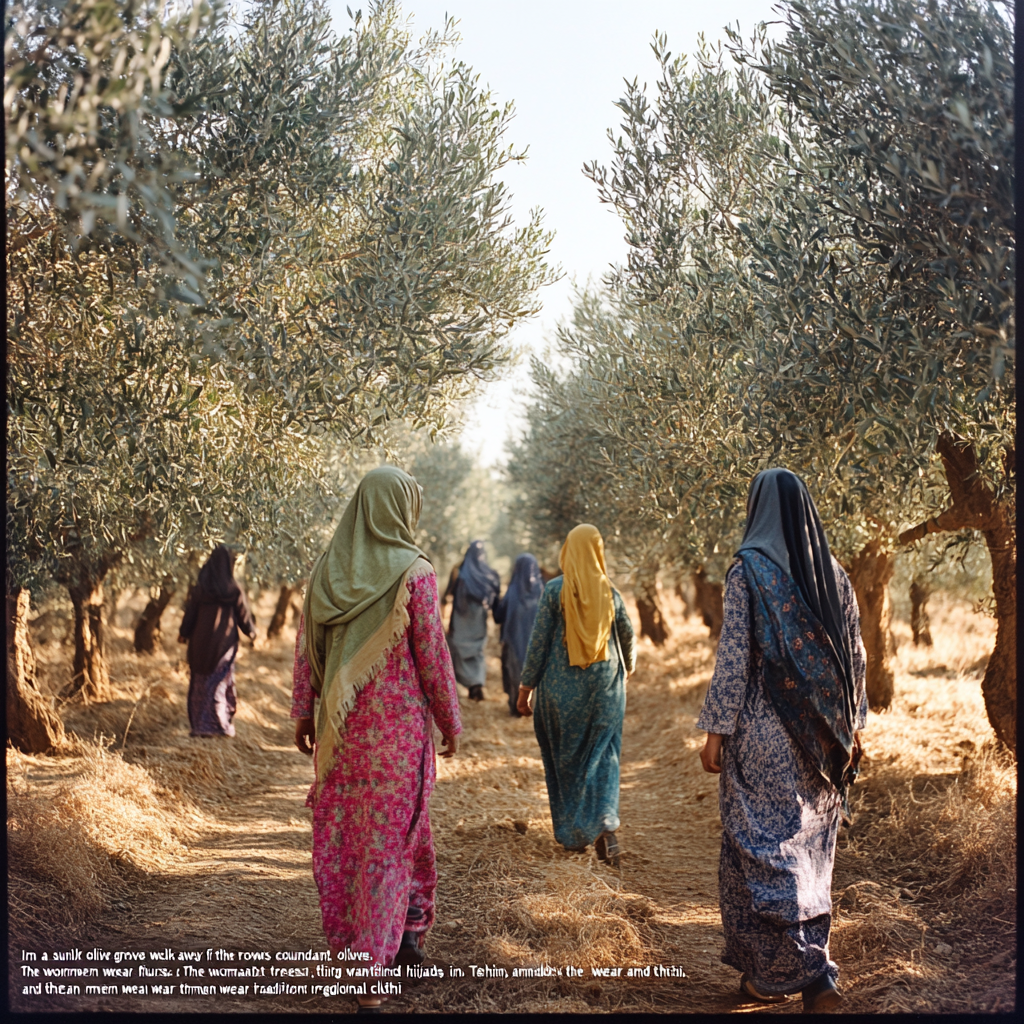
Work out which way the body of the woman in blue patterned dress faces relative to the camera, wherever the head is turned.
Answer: away from the camera

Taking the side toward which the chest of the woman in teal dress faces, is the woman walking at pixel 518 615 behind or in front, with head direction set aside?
in front

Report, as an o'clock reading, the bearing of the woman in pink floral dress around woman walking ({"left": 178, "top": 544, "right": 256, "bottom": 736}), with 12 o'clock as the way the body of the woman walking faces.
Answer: The woman in pink floral dress is roughly at 6 o'clock from the woman walking.

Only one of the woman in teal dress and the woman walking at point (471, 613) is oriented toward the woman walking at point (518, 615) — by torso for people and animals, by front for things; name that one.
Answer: the woman in teal dress

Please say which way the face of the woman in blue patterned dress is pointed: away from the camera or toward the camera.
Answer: away from the camera

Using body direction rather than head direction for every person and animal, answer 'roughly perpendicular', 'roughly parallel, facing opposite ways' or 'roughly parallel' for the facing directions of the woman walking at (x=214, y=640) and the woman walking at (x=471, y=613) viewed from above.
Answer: roughly parallel

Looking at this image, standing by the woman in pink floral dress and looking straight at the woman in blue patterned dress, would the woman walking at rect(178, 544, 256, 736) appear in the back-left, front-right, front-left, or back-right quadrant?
back-left

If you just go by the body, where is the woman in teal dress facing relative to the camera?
away from the camera

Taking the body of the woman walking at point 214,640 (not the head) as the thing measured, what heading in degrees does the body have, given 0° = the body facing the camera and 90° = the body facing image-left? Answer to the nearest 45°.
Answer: approximately 180°
